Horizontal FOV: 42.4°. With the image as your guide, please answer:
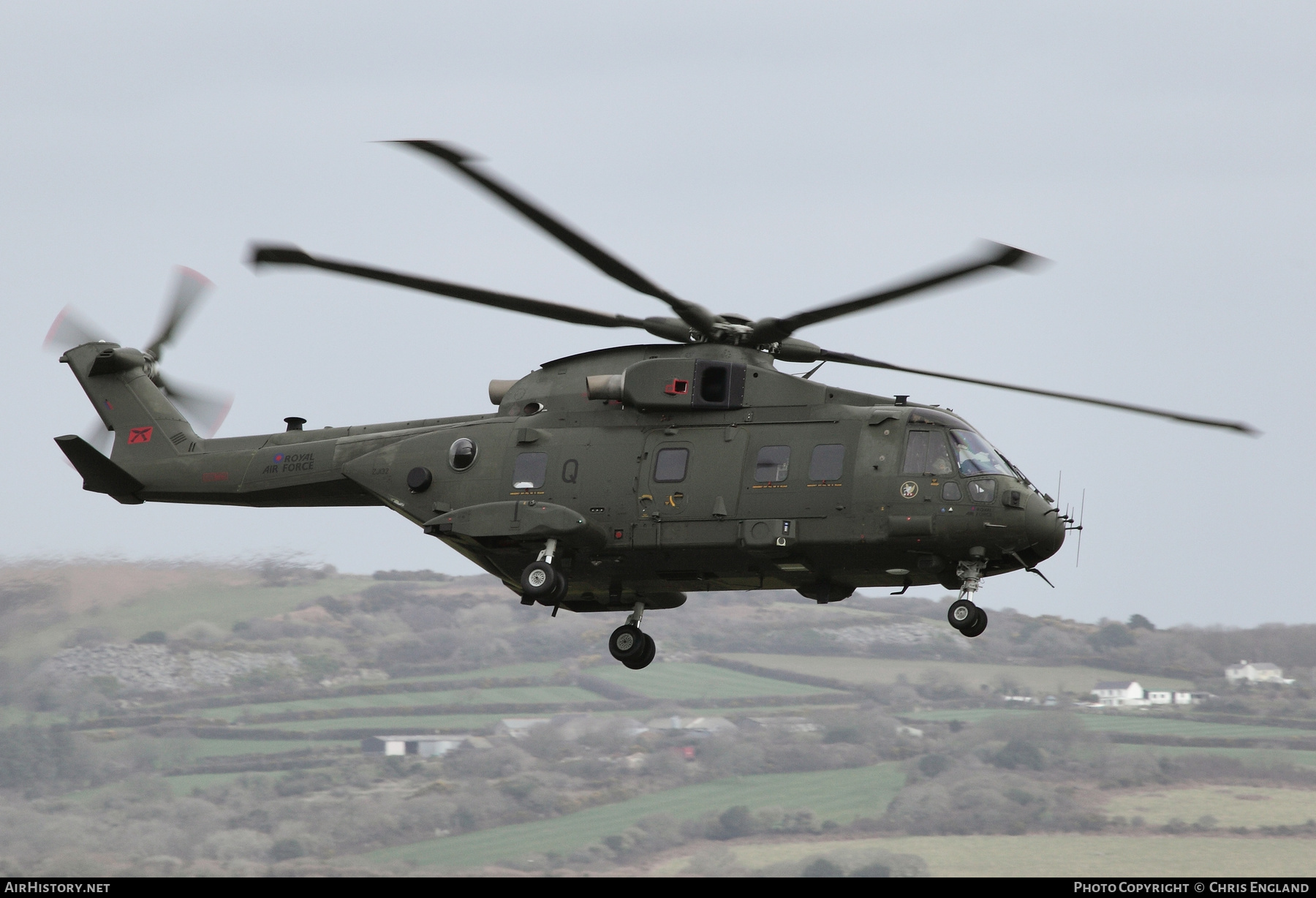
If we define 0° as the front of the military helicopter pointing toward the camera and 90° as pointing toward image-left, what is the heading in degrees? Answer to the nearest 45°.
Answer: approximately 270°
